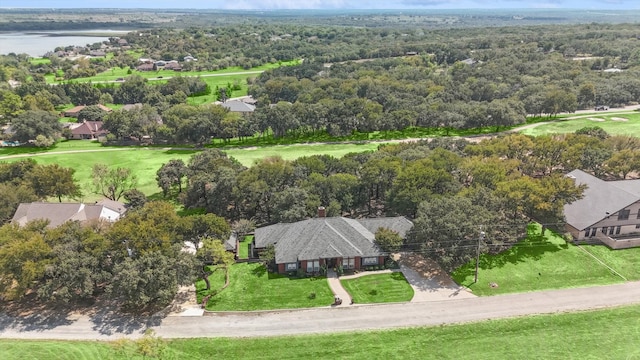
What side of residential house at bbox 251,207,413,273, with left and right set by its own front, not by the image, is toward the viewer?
front

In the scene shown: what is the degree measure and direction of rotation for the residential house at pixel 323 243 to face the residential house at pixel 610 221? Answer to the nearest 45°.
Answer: approximately 90° to its left
